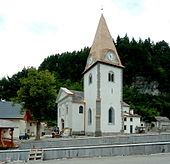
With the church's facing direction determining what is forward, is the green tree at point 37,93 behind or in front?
in front

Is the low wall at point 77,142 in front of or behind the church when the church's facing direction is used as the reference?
in front

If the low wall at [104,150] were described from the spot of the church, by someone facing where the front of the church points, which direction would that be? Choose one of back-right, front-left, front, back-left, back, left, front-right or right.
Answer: front-left
